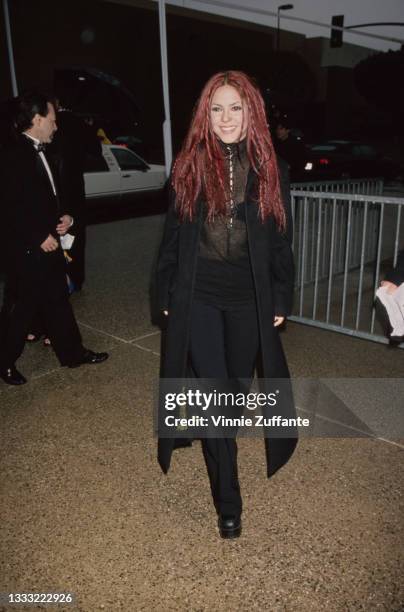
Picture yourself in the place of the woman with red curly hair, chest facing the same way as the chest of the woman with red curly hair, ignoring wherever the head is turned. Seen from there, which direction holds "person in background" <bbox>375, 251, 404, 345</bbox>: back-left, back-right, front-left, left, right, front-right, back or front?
left

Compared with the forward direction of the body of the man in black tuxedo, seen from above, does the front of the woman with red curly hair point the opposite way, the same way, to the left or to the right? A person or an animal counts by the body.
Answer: to the right

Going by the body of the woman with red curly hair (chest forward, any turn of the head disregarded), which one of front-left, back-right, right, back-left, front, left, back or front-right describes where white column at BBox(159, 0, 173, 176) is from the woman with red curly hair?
back

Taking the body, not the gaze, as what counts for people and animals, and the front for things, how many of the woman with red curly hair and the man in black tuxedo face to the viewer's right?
1

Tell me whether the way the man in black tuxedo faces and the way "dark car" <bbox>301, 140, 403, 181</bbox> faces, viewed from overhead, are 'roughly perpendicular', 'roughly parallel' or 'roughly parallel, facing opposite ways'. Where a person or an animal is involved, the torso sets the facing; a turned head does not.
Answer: roughly parallel

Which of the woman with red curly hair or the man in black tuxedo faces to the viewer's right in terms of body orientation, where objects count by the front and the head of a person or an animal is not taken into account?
the man in black tuxedo

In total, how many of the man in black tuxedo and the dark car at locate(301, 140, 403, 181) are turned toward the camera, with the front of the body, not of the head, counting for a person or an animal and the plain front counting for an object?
0

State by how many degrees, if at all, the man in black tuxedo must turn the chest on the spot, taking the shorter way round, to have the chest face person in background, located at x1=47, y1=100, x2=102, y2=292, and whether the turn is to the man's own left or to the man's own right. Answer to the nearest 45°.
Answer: approximately 90° to the man's own left

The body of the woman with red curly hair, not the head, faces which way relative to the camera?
toward the camera

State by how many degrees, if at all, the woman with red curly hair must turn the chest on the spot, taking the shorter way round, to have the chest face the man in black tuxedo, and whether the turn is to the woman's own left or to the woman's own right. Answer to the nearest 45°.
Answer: approximately 135° to the woman's own right

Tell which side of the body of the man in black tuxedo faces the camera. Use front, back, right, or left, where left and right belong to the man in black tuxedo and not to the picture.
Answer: right

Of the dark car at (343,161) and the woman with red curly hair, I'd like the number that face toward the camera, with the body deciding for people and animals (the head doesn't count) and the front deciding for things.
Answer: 1

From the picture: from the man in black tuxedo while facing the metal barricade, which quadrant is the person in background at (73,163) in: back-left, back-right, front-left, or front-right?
front-left

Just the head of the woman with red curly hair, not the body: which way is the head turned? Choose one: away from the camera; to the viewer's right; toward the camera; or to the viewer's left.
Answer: toward the camera

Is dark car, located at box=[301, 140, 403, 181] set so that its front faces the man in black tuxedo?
no

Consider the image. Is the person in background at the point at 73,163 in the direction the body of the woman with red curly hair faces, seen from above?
no

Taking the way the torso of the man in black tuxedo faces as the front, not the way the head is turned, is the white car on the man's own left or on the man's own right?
on the man's own left

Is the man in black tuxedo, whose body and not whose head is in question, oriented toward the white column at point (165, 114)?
no
